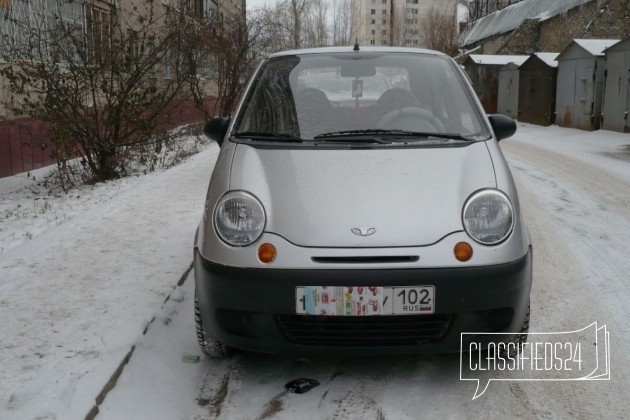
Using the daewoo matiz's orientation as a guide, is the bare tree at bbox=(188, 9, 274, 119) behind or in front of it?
behind

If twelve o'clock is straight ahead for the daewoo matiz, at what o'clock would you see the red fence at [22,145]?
The red fence is roughly at 5 o'clock from the daewoo matiz.

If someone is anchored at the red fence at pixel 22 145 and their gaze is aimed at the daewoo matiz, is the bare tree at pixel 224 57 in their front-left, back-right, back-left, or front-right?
back-left

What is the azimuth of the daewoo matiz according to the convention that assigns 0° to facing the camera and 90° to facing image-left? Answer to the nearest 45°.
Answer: approximately 0°

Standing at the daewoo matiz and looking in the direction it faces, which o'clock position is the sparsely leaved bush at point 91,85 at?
The sparsely leaved bush is roughly at 5 o'clock from the daewoo matiz.

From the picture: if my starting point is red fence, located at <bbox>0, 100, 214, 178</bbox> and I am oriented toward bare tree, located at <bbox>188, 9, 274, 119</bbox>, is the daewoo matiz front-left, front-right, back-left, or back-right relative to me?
back-right
